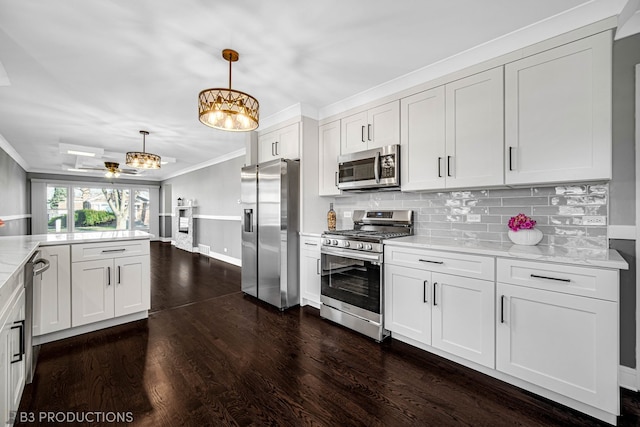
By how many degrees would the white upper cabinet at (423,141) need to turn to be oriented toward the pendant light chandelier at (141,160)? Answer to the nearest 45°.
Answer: approximately 45° to its right

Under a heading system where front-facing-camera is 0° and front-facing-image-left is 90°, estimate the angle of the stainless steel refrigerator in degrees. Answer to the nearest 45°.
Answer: approximately 45°

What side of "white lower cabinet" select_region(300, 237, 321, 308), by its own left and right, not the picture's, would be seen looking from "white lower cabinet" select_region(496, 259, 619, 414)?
left

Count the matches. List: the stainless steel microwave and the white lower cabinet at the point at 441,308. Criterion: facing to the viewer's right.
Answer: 0

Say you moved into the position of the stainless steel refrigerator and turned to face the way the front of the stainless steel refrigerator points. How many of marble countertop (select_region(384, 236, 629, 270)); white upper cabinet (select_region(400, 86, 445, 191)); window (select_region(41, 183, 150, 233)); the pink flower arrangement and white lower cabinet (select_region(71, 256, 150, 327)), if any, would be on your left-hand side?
3

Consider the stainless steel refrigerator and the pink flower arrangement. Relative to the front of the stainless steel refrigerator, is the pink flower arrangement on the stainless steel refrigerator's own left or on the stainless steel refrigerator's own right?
on the stainless steel refrigerator's own left

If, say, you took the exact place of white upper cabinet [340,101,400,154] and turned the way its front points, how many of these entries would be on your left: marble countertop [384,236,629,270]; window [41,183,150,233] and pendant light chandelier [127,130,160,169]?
1

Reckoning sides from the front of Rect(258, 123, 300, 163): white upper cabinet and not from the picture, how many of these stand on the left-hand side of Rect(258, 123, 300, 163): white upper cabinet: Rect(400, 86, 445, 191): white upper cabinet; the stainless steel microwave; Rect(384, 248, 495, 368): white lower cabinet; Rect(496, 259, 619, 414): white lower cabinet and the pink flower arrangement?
5

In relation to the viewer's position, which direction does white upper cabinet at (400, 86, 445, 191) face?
facing the viewer and to the left of the viewer

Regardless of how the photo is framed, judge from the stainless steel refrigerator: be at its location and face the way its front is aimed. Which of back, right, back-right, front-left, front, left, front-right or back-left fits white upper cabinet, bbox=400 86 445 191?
left

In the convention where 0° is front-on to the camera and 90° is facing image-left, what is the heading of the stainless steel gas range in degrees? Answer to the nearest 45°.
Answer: approximately 45°
